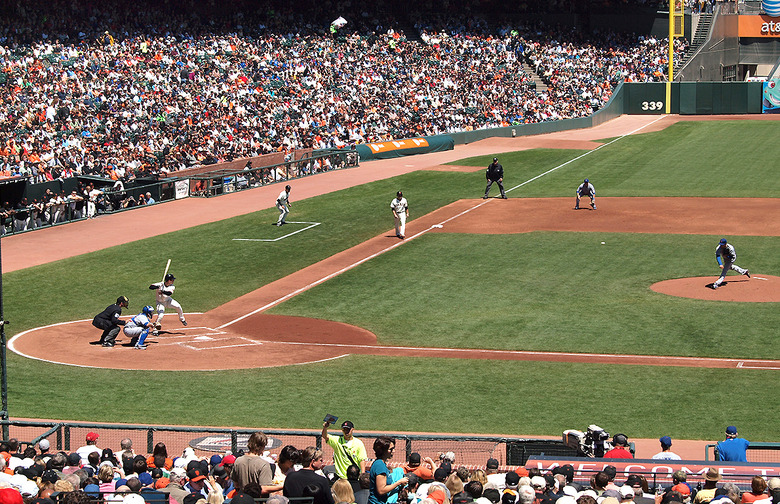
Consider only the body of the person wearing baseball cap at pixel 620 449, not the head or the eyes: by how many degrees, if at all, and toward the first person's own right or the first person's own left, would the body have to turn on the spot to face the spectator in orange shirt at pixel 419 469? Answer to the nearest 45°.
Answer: approximately 135° to the first person's own left

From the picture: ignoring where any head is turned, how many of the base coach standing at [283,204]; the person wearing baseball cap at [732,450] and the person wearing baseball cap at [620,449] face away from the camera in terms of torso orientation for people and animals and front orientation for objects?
2

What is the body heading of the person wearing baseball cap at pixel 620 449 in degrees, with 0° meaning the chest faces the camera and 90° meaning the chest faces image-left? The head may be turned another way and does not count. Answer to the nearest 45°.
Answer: approximately 180°

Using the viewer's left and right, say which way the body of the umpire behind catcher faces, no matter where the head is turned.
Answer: facing to the right of the viewer

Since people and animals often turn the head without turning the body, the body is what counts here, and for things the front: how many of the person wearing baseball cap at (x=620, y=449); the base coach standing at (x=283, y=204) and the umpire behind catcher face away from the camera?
1

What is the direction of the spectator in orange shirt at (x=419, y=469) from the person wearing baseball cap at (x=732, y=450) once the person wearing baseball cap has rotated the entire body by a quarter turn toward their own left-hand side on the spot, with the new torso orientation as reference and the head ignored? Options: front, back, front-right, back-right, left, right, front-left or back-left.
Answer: front-left

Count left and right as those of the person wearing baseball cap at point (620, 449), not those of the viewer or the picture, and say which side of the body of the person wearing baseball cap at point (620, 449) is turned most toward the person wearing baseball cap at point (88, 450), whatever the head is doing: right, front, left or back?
left

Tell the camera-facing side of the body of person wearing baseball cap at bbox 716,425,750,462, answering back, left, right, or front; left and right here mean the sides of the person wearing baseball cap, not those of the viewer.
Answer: back

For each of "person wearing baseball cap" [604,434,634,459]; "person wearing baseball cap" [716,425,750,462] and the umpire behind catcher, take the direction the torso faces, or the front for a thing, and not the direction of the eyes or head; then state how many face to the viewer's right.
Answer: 1
